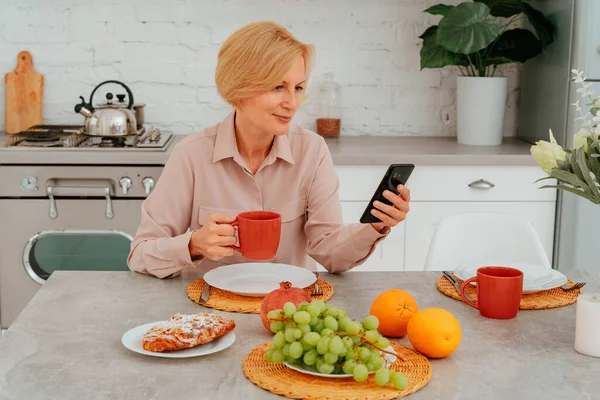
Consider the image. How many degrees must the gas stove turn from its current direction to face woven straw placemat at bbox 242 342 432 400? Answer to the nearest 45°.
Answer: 0° — it already faces it

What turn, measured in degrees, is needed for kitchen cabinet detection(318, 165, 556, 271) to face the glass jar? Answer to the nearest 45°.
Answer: approximately 135° to its right

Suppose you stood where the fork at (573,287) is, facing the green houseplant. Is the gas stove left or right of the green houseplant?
left

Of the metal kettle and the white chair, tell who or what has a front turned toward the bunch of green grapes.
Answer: the white chair

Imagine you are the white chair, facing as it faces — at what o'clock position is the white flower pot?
The white flower pot is roughly at 6 o'clock from the white chair.

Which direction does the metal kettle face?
to the viewer's left

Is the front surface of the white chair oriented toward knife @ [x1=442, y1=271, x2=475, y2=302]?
yes

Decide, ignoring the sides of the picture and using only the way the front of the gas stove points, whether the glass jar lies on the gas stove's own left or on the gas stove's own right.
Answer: on the gas stove's own left

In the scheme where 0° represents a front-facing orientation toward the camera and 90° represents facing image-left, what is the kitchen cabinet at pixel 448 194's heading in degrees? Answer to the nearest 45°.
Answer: approximately 0°
